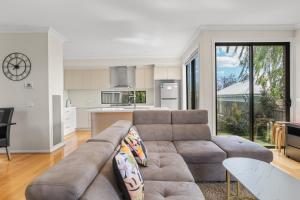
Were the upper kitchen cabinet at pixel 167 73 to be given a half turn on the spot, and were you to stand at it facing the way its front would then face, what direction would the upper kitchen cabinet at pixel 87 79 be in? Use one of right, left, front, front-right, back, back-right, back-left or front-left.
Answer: left

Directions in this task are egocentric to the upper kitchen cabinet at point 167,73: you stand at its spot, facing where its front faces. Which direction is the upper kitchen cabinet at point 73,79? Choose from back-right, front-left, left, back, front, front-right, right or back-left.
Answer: right

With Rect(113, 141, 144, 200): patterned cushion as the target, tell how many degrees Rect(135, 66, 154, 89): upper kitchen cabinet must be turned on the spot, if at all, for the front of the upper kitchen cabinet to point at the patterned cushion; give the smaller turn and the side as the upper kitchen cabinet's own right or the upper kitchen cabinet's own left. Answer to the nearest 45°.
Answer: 0° — it already faces it

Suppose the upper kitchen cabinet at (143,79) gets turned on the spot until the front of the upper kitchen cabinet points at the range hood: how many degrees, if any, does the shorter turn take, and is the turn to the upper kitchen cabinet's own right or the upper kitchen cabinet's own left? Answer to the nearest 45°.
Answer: approximately 90° to the upper kitchen cabinet's own right

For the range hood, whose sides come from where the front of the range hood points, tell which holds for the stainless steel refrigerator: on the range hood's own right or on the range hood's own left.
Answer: on the range hood's own left

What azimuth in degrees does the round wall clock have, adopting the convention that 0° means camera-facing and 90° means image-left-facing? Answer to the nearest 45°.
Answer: approximately 0°

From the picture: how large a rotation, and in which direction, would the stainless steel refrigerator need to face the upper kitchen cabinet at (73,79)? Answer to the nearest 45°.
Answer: approximately 90° to its right

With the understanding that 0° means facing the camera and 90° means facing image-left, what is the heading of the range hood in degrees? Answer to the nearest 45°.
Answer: approximately 0°

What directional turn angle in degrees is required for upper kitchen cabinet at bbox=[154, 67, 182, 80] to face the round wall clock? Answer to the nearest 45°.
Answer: approximately 45° to its right
